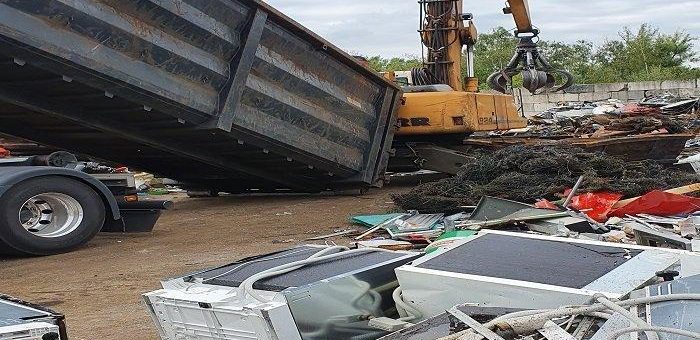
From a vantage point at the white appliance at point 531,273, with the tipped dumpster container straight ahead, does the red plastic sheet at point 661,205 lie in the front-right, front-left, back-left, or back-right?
front-right

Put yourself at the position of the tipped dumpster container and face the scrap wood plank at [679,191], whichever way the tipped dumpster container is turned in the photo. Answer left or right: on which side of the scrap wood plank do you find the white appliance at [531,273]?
right

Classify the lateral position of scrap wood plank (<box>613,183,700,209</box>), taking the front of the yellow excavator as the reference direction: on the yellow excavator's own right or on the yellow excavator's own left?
on the yellow excavator's own right

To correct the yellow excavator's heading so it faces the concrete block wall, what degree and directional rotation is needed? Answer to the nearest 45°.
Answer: approximately 45° to its left

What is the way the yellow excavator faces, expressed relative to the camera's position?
facing away from the viewer and to the right of the viewer

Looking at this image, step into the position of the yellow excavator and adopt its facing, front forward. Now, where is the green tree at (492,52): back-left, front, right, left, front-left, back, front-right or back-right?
front-left

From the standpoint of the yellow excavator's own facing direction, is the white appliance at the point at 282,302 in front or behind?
behind

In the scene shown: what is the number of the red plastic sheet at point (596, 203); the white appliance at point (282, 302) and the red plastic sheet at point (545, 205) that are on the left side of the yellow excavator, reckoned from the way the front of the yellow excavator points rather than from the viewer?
0

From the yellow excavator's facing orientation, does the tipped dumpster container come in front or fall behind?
behind

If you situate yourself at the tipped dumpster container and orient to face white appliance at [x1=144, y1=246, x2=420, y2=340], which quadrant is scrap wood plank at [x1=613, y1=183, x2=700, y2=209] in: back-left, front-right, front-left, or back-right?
front-left

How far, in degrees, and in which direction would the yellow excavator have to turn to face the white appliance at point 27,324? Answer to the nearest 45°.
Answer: approximately 135° to its right

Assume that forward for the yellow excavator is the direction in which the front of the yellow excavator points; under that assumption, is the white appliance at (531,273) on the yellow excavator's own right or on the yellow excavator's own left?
on the yellow excavator's own right
